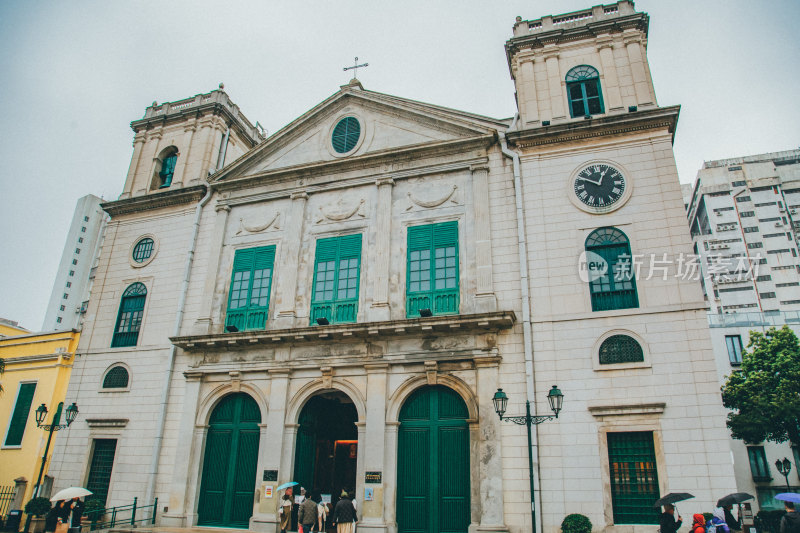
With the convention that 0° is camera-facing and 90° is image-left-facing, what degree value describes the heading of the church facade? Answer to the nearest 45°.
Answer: approximately 0°

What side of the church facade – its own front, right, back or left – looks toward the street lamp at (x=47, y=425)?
right
